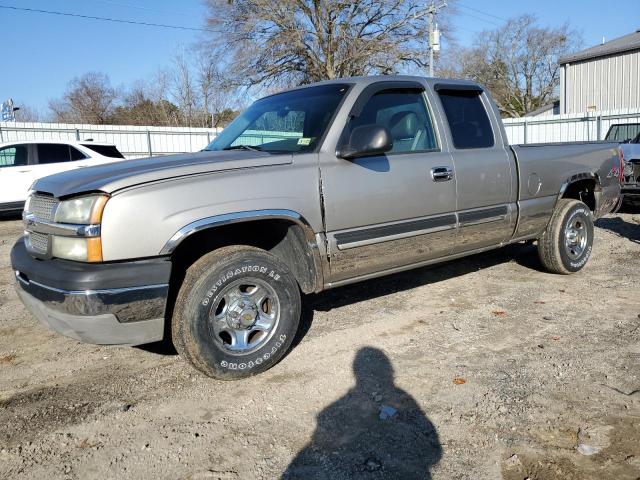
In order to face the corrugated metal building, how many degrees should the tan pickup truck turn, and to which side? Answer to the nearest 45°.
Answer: approximately 180°

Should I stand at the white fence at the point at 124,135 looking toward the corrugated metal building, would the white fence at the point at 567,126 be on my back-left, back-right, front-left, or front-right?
front-right

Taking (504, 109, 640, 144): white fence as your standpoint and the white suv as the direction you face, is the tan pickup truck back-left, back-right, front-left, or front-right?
front-left

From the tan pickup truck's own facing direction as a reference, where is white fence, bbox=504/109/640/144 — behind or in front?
behind

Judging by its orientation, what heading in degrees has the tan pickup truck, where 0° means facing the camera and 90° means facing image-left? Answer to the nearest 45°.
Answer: approximately 45°

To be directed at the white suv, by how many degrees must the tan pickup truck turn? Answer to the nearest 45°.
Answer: approximately 90° to its right

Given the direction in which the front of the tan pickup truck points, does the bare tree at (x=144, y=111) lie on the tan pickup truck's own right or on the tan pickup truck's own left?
on the tan pickup truck's own right

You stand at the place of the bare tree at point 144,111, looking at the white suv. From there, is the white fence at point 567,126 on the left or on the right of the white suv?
left

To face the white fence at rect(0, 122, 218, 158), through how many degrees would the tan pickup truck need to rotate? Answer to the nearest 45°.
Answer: approximately 135° to its right
